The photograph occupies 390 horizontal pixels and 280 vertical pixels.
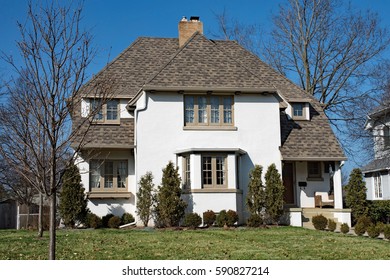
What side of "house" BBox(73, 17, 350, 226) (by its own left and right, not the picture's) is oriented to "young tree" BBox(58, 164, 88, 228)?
right

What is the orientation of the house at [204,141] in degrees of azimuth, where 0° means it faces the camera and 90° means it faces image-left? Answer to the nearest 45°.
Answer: approximately 0°

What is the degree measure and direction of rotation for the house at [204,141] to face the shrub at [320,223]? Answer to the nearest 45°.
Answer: approximately 45° to its left

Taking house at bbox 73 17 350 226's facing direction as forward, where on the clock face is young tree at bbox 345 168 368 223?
The young tree is roughly at 9 o'clock from the house.

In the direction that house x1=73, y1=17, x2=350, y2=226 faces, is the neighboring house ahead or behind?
behind
